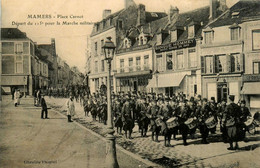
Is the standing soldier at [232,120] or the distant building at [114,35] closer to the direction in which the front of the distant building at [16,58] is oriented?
the standing soldier

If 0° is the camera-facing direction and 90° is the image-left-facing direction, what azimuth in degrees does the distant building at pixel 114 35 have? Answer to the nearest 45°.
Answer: approximately 45°

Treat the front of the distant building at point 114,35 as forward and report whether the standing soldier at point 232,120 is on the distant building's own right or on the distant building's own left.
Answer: on the distant building's own left

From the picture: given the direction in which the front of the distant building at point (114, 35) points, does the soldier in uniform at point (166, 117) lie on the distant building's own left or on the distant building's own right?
on the distant building's own left
